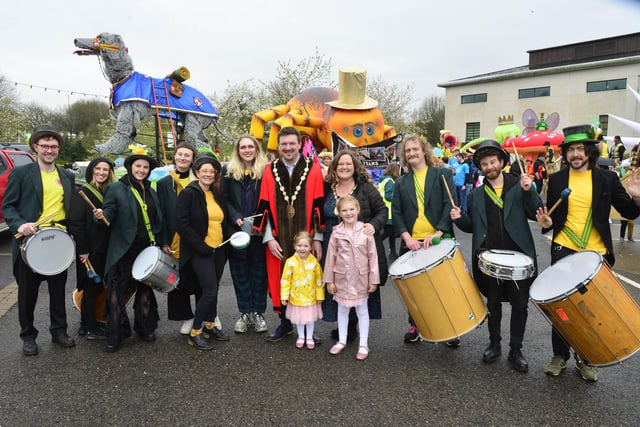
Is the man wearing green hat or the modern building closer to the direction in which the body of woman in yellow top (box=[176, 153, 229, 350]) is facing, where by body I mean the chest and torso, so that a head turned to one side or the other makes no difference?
the man wearing green hat

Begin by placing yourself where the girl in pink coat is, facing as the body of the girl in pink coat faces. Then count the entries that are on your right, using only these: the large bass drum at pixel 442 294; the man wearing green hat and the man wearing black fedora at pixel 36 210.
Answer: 1

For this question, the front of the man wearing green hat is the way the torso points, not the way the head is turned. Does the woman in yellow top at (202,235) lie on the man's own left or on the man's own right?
on the man's own right

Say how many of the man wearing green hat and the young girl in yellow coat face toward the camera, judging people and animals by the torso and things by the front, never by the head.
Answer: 2

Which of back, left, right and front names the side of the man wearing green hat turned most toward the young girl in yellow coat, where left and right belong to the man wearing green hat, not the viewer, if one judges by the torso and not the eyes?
right

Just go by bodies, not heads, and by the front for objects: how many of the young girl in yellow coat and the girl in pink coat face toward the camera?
2

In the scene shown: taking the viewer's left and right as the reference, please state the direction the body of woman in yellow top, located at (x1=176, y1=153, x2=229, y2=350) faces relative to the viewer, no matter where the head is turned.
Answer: facing the viewer and to the right of the viewer

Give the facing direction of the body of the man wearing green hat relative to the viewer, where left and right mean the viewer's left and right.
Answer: facing the viewer

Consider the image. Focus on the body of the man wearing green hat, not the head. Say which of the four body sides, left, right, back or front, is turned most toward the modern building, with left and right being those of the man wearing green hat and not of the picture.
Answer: back

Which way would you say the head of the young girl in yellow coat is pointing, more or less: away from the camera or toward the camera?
toward the camera

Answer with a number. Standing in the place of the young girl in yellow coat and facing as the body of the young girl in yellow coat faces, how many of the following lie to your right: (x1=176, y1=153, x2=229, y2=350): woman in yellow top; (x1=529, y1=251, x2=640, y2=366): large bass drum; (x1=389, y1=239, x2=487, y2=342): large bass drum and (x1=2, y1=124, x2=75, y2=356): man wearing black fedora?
2

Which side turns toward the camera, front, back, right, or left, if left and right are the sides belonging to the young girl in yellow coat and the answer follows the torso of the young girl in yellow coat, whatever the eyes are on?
front

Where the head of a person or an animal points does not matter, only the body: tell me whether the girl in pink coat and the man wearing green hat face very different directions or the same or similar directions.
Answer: same or similar directions
